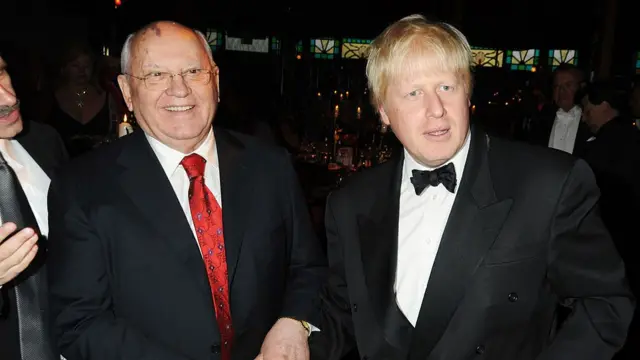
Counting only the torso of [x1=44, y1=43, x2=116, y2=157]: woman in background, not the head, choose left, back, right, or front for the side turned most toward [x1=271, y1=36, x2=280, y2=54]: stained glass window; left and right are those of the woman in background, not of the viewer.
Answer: back

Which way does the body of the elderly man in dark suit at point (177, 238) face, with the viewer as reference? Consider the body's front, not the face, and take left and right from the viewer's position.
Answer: facing the viewer and to the right of the viewer

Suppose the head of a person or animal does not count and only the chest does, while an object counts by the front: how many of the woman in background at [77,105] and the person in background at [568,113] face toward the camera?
2

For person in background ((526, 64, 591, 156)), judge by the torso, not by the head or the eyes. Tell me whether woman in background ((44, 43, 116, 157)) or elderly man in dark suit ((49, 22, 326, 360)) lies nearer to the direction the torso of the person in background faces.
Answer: the elderly man in dark suit

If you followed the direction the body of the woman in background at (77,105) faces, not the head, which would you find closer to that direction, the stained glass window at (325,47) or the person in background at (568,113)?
the person in background

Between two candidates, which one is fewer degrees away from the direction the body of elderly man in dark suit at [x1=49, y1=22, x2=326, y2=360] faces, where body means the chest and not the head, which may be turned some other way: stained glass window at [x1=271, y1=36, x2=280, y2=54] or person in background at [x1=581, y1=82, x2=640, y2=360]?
the person in background

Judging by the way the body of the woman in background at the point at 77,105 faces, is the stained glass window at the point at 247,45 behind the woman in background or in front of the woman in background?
behind

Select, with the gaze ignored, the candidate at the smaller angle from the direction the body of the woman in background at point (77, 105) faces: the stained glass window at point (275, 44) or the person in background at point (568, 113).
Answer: the person in background

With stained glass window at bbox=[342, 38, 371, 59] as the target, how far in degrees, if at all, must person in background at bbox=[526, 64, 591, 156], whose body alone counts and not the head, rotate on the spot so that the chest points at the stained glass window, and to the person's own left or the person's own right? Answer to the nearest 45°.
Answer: approximately 135° to the person's own right

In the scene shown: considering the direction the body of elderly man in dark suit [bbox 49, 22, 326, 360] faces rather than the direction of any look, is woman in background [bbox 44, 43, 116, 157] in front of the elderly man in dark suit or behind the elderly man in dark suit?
behind

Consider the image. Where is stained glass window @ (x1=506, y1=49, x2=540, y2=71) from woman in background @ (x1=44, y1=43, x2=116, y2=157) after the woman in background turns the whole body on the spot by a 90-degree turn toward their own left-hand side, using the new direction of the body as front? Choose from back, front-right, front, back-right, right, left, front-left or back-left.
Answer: front-left

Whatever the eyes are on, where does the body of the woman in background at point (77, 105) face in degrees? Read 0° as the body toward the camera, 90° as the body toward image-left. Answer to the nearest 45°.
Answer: approximately 0°

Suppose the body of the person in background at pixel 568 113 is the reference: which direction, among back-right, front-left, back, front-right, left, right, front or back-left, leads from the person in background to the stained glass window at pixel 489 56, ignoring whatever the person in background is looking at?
back
